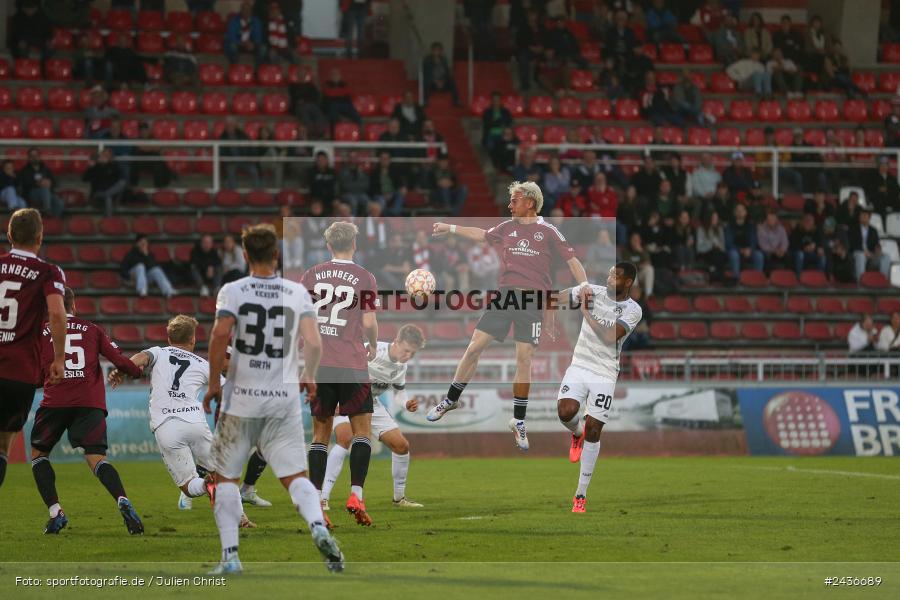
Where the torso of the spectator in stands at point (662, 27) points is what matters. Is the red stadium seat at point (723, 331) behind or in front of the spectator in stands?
in front

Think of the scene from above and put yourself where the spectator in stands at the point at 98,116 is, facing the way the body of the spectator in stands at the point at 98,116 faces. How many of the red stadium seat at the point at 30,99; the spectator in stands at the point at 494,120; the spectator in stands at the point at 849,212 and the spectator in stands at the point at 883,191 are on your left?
3

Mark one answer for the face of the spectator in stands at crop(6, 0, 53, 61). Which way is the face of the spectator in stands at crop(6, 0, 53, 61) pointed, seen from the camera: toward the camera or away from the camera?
toward the camera

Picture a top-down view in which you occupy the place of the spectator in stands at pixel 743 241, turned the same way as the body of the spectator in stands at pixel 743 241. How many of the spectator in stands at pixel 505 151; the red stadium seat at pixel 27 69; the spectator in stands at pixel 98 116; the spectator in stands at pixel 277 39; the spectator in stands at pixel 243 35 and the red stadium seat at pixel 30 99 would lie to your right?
6

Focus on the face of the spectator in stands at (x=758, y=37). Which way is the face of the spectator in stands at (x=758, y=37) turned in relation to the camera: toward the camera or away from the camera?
toward the camera

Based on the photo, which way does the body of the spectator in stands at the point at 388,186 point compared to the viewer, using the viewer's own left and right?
facing the viewer

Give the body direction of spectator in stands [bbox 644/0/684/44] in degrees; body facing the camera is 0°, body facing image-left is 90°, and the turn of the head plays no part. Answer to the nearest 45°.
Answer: approximately 315°

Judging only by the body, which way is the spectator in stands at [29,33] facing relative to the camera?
toward the camera

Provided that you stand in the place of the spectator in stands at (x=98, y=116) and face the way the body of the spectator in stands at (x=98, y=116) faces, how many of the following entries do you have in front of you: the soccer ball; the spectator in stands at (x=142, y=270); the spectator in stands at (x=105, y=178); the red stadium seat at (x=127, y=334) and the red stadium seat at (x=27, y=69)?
4

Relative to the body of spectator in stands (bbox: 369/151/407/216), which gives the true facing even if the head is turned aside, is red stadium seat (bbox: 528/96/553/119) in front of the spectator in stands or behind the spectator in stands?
behind

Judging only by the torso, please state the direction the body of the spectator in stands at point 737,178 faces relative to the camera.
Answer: toward the camera

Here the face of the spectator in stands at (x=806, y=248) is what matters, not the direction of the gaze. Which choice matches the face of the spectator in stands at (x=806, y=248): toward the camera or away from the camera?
toward the camera

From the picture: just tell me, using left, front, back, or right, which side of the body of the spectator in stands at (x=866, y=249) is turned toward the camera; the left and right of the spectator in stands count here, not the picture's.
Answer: front

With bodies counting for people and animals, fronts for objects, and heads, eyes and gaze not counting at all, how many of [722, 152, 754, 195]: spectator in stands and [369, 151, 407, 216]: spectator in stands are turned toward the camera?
2

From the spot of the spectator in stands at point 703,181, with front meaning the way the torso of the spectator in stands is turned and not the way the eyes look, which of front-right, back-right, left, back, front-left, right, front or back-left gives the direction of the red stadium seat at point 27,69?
right
